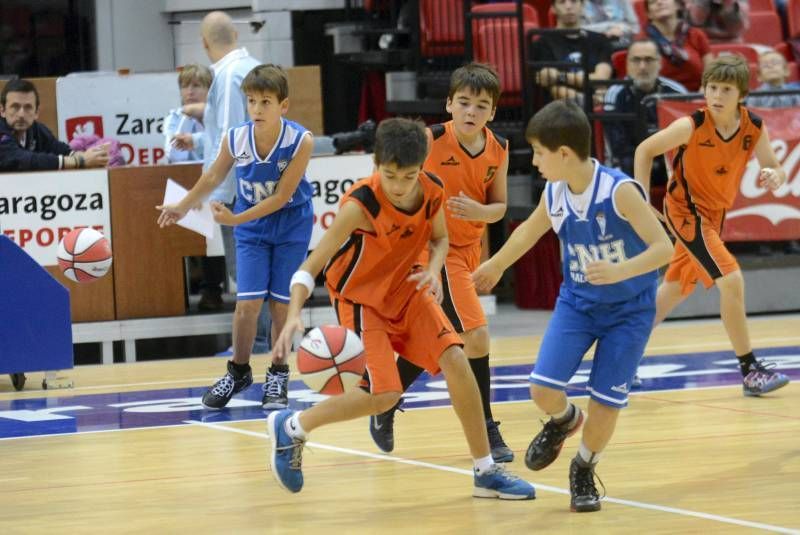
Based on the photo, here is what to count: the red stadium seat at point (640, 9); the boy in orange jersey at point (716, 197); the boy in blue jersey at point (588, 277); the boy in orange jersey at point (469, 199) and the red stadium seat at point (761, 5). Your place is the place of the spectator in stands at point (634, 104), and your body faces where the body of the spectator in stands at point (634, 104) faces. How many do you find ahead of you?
3

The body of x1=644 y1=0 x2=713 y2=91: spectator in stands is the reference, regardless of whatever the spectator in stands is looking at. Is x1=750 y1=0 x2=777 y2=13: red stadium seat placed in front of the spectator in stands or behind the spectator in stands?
behind

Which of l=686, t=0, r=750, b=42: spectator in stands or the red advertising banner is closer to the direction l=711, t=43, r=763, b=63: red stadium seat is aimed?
the red advertising banner

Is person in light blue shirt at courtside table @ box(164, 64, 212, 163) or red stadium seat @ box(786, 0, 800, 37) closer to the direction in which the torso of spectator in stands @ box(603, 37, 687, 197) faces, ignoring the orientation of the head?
the person in light blue shirt at courtside table

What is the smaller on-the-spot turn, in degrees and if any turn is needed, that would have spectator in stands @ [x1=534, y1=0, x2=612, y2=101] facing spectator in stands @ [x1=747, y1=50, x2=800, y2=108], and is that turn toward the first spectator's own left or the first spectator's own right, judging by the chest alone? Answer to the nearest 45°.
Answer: approximately 90° to the first spectator's own left

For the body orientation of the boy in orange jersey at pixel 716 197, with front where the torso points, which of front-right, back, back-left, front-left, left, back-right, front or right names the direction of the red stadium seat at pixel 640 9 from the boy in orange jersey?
back-left

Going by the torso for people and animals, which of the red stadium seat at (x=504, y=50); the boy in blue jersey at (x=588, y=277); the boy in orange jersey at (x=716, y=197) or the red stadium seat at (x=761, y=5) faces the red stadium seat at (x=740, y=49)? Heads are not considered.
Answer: the red stadium seat at (x=761, y=5)
